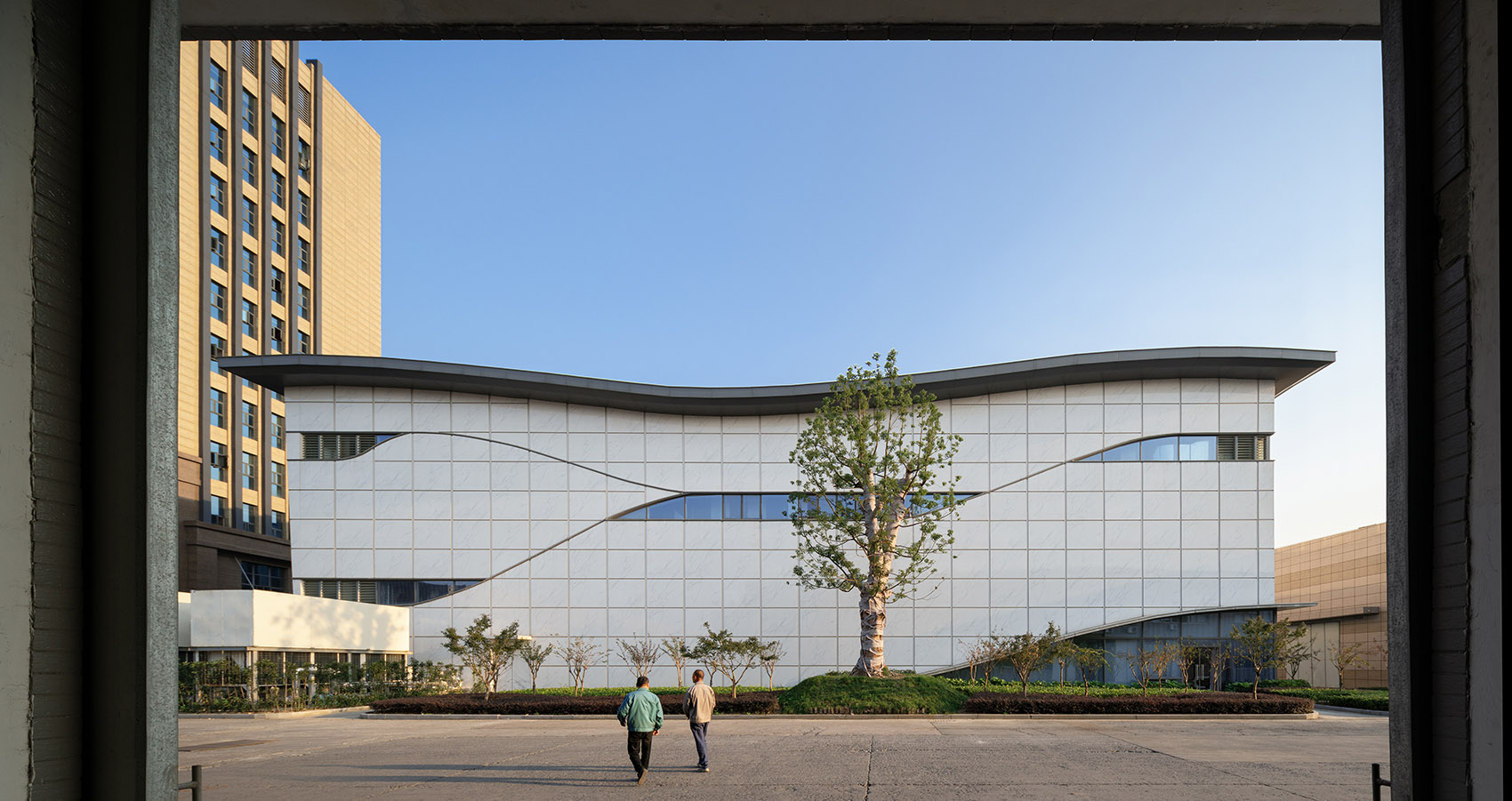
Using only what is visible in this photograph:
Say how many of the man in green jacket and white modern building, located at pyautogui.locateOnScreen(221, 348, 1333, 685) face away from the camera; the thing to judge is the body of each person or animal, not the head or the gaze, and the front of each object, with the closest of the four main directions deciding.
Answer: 1

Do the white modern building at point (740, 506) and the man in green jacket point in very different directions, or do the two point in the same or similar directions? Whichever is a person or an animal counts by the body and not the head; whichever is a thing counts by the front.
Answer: very different directions

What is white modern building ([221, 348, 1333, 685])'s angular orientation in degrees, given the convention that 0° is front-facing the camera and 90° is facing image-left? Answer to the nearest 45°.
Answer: approximately 0°

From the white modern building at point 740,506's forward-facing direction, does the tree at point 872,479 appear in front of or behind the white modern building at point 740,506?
in front

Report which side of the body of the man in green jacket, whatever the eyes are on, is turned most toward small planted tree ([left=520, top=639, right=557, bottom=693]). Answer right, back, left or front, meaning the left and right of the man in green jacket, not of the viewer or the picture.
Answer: front

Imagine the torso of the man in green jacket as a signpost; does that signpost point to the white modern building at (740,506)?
yes

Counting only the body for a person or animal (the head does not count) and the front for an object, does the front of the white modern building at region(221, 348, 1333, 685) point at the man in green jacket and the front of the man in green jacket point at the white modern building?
yes

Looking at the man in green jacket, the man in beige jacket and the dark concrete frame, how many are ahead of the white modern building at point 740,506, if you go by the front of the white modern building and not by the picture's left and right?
3

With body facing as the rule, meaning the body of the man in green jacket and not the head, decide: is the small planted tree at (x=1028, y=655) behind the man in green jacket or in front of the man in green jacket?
in front

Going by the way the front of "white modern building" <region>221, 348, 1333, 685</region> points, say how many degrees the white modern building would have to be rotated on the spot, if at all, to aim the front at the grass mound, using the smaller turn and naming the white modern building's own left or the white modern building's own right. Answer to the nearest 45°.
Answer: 0° — it already faces it

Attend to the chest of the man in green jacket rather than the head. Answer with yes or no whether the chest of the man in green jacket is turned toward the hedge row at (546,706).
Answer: yes

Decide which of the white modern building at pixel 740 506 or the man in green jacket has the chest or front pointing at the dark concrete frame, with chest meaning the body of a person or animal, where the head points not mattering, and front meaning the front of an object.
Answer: the white modern building

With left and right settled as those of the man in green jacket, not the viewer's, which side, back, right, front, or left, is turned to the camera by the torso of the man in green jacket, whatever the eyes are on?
back
